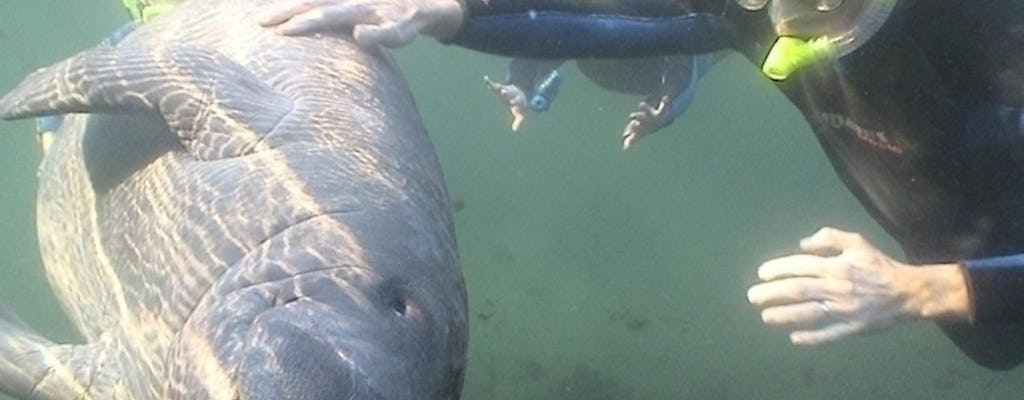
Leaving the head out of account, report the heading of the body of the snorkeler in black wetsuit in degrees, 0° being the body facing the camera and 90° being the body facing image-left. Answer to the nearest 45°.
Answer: approximately 45°

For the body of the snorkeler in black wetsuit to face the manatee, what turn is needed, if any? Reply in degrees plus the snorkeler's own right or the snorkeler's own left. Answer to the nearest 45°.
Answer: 0° — they already face it
